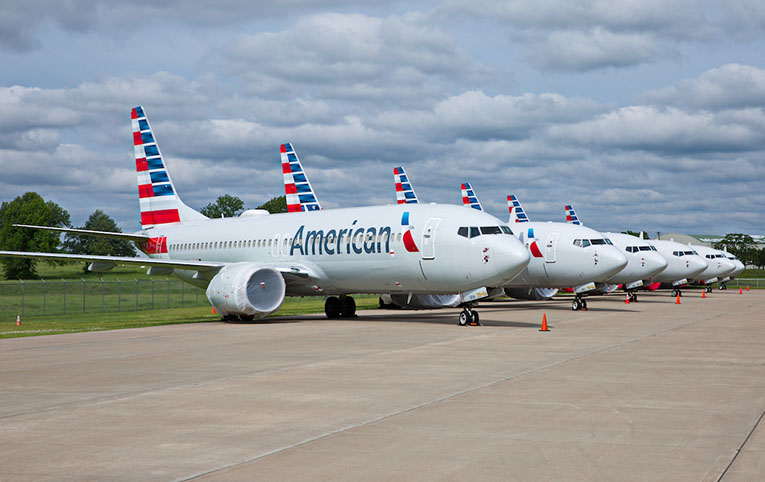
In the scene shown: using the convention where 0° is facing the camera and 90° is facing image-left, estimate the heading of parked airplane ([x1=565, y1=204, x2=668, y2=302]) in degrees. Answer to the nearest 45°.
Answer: approximately 315°

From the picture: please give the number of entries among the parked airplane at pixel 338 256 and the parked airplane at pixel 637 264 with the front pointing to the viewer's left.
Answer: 0

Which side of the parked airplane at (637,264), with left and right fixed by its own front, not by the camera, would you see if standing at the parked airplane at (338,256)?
right

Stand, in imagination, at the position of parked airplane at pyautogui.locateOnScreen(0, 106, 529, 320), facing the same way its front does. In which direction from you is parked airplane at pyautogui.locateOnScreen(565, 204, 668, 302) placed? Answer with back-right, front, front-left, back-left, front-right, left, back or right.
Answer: left

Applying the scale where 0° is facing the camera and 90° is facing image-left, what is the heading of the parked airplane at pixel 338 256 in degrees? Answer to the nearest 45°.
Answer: approximately 315°
